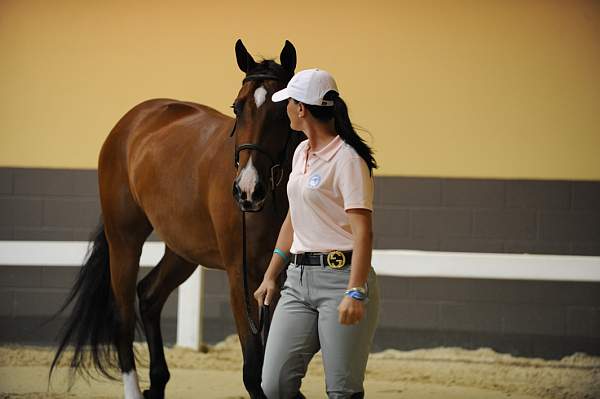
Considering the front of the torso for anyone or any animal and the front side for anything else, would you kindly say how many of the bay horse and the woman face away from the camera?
0

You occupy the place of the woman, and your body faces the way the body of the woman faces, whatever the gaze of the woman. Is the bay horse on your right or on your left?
on your right

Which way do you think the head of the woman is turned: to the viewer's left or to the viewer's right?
to the viewer's left

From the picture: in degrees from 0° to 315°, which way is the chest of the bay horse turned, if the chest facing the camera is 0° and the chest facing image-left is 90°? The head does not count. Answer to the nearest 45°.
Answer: approximately 315°

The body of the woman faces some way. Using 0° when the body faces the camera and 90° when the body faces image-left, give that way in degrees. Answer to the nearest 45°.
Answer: approximately 45°

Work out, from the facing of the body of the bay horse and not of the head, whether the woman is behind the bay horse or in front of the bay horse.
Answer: in front
